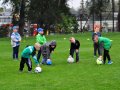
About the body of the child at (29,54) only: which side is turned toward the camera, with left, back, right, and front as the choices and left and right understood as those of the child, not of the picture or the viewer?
right

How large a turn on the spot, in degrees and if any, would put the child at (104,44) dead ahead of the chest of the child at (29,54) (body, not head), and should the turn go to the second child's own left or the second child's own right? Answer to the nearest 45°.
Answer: approximately 45° to the second child's own left

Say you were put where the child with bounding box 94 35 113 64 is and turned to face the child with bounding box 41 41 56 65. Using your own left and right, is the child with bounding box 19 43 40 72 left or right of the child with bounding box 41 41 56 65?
left

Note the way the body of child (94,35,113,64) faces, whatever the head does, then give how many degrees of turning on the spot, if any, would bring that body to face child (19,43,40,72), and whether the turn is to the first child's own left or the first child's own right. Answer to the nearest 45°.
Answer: approximately 45° to the first child's own left

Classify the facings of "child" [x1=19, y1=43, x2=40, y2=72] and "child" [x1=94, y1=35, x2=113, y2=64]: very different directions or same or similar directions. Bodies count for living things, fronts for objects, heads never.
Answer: very different directions

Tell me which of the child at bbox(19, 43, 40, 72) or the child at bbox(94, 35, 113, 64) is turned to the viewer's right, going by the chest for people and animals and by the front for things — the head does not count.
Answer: the child at bbox(19, 43, 40, 72)

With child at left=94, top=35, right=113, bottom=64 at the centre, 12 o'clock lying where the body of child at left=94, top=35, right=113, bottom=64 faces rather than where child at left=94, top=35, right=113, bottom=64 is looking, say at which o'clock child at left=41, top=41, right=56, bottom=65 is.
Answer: child at left=41, top=41, right=56, bottom=65 is roughly at 12 o'clock from child at left=94, top=35, right=113, bottom=64.

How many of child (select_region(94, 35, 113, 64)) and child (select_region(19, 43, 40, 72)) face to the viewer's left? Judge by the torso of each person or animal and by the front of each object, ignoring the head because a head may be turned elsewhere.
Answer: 1

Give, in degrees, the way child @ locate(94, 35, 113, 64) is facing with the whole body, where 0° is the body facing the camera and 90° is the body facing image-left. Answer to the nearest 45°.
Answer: approximately 90°
